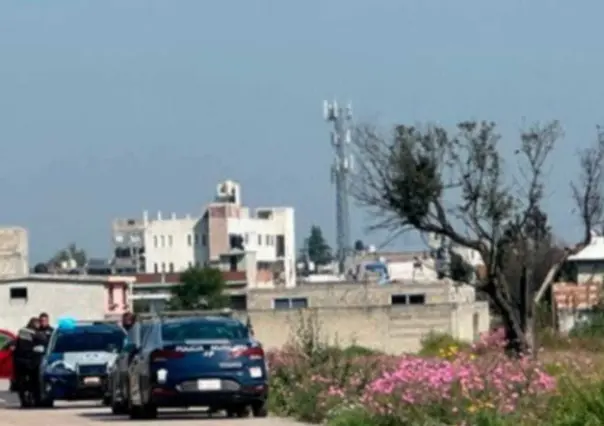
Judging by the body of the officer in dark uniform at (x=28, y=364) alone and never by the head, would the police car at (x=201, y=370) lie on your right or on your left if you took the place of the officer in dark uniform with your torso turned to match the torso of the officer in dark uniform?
on your right

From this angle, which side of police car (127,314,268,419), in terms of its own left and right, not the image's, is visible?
back

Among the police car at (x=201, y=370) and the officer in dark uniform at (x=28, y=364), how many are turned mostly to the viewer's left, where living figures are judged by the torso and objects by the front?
0

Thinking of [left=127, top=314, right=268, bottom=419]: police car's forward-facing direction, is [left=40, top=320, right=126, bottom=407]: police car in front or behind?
in front

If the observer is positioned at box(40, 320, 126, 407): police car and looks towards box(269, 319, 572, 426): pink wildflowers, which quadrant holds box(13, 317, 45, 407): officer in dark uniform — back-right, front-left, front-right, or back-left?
back-right

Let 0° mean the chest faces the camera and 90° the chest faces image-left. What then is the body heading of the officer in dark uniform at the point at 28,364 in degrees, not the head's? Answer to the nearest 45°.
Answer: approximately 225°
